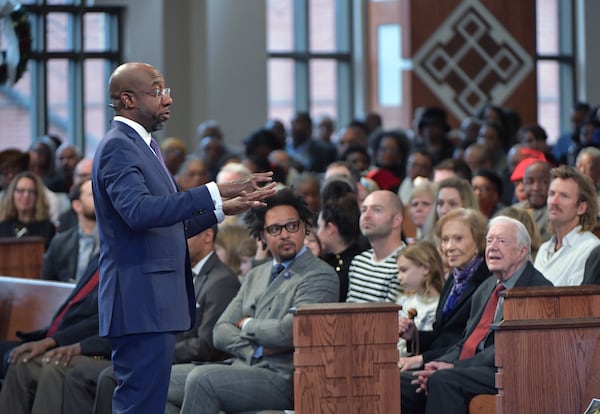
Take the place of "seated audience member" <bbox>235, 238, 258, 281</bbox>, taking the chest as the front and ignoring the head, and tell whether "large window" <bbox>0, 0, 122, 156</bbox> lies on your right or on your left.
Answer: on your right

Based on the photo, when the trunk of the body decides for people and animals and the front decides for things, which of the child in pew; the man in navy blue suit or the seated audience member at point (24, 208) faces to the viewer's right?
the man in navy blue suit

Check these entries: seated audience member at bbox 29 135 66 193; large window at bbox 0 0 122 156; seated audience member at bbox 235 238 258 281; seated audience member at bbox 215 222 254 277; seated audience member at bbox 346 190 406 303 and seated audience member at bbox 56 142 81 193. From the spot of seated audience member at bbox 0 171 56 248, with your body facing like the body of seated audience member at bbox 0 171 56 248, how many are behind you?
3

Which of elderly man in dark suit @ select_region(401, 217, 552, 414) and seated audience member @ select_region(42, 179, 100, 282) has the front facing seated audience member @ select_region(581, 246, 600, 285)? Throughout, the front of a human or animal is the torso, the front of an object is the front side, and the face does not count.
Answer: seated audience member @ select_region(42, 179, 100, 282)

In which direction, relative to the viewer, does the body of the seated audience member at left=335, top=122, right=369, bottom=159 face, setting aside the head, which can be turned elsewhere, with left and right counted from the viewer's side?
facing the viewer and to the left of the viewer

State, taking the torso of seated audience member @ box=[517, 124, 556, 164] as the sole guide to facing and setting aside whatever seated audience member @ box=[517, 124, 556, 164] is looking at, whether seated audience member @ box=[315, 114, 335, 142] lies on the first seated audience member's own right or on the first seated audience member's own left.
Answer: on the first seated audience member's own right

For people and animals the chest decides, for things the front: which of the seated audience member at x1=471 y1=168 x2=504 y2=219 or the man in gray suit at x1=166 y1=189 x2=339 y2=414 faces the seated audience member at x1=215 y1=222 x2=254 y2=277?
the seated audience member at x1=471 y1=168 x2=504 y2=219
